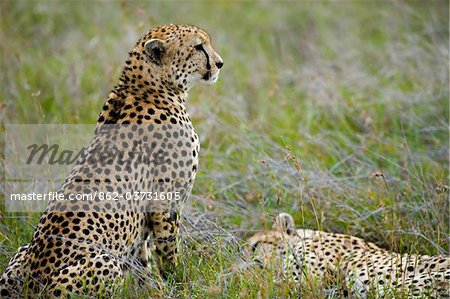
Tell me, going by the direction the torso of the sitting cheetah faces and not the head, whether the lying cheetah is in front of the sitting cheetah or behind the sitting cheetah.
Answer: in front
